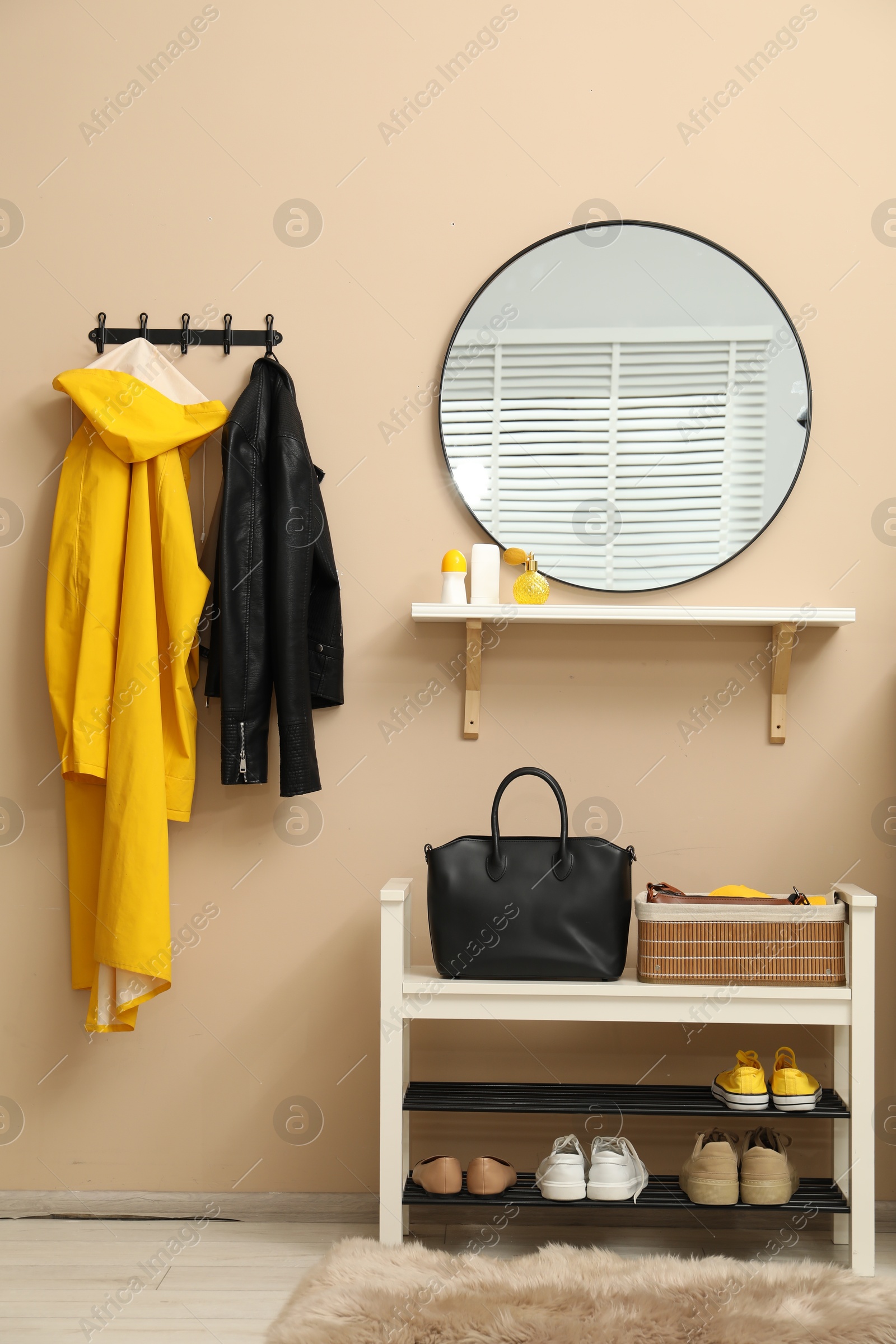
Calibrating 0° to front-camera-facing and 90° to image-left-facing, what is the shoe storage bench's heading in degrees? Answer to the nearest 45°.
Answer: approximately 0°

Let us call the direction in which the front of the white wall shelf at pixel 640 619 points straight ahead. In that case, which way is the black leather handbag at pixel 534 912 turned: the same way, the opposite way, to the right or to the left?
the same way

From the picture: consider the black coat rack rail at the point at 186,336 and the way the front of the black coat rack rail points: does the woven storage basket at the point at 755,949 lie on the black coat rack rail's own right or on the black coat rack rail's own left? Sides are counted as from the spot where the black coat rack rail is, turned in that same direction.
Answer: on the black coat rack rail's own left

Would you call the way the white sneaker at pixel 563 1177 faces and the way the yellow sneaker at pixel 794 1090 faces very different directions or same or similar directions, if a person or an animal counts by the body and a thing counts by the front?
same or similar directions

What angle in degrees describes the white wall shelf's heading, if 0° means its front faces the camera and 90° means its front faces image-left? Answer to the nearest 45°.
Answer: approximately 0°

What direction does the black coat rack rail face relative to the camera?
toward the camera
